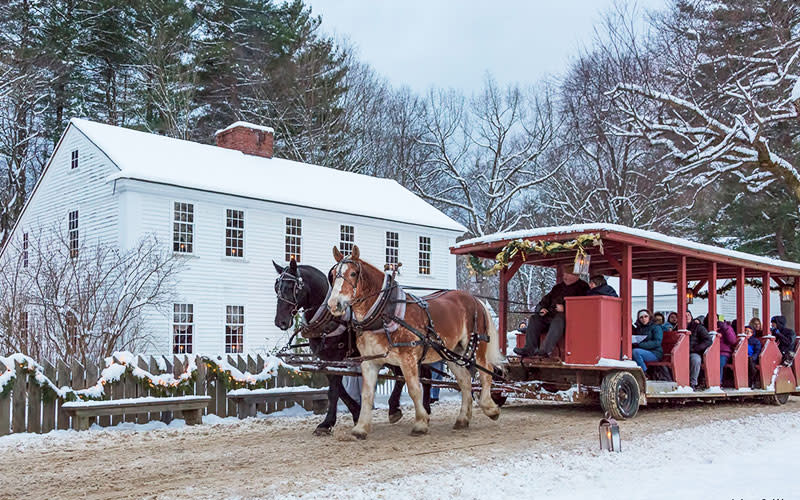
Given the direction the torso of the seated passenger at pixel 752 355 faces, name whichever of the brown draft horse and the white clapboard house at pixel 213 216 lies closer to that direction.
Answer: the brown draft horse

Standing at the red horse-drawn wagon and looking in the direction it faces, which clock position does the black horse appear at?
The black horse is roughly at 12 o'clock from the red horse-drawn wagon.

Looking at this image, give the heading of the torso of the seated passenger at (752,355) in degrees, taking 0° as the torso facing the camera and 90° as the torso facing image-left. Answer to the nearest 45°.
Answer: approximately 45°

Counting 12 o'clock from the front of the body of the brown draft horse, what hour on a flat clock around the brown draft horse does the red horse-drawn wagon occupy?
The red horse-drawn wagon is roughly at 6 o'clock from the brown draft horse.

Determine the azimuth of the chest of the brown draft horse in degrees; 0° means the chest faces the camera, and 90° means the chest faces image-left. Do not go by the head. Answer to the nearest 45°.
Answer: approximately 45°

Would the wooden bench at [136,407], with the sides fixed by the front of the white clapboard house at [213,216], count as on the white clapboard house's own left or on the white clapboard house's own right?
on the white clapboard house's own right

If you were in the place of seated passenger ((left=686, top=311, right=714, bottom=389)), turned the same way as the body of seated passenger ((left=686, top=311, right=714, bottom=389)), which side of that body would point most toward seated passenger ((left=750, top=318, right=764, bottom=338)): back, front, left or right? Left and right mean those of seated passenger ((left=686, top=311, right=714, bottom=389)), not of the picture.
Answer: back

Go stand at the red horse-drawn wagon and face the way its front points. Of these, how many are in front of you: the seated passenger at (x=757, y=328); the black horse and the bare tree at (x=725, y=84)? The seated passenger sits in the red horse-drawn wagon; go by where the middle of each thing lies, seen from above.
1

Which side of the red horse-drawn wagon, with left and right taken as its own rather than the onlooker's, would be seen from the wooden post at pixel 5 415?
front

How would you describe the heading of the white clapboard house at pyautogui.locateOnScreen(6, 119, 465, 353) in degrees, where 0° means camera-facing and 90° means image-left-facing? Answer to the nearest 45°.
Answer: approximately 315°

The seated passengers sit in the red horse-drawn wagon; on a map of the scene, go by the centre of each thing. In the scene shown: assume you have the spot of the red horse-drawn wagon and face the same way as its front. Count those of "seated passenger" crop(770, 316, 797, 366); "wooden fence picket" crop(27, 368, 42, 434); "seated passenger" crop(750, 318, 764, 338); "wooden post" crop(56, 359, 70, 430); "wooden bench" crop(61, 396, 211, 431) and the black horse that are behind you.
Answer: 2

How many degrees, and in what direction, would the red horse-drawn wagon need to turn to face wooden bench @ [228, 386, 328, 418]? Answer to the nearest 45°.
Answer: approximately 45° to its right
